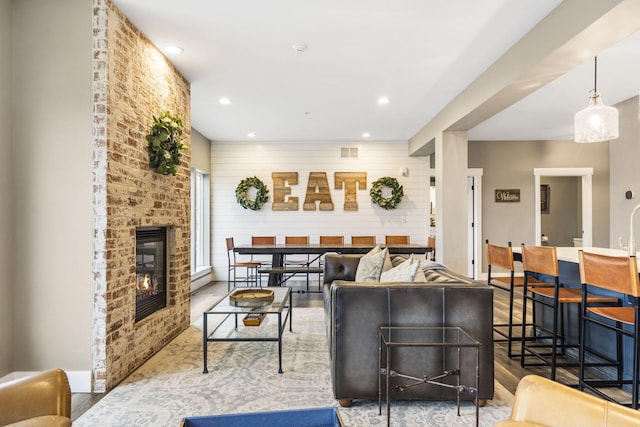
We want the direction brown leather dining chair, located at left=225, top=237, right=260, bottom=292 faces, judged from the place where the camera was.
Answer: facing to the right of the viewer

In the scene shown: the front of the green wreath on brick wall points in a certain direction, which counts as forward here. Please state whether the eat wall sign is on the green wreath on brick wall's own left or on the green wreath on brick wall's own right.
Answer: on the green wreath on brick wall's own left

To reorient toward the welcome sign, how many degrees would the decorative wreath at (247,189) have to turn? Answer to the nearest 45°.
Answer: approximately 90° to its left

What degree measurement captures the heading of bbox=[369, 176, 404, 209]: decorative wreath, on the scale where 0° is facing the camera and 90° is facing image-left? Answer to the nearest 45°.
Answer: approximately 0°

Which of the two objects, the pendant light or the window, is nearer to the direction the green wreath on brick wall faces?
the pendant light

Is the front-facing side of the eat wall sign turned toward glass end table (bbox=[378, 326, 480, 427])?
yes

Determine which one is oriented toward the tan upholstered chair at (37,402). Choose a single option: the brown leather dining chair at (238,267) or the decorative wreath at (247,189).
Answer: the decorative wreath
